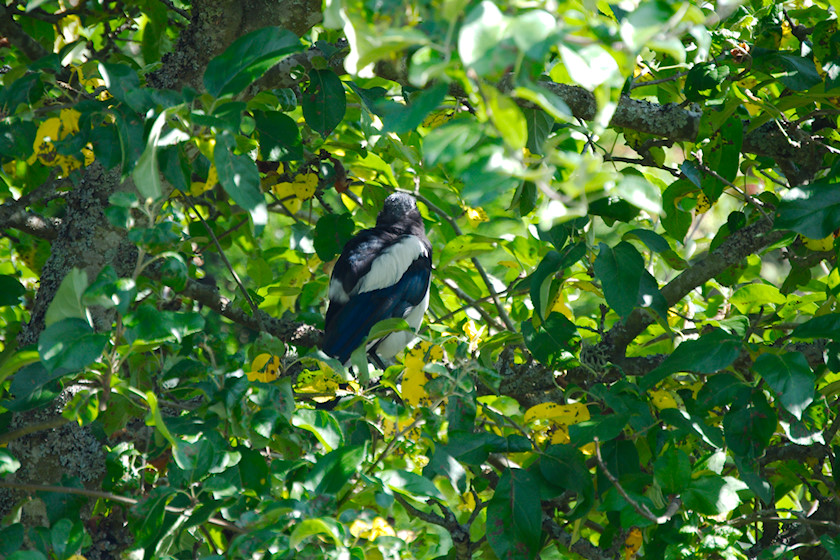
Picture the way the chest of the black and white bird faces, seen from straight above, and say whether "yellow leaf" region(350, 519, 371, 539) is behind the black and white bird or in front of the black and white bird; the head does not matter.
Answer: behind

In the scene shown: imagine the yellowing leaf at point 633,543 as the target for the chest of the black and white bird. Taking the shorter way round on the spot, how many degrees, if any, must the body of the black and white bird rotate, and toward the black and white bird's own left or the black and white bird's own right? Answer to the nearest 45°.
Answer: approximately 135° to the black and white bird's own right

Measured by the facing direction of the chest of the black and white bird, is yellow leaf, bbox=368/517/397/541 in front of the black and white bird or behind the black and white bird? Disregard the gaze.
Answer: behind

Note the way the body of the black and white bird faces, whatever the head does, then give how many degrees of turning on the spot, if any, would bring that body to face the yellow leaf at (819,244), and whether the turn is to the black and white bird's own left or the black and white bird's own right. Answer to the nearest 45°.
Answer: approximately 90° to the black and white bird's own right

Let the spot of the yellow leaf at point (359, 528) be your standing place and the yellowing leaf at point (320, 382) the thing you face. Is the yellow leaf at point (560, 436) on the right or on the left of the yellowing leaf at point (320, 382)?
right

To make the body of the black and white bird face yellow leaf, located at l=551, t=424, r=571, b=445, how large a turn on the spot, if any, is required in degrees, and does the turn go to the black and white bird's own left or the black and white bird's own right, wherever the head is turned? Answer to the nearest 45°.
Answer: approximately 135° to the black and white bird's own right

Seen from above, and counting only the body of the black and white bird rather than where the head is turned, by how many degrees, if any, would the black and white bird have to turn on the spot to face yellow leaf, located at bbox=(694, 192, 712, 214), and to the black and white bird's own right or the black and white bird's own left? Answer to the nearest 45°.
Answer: approximately 90° to the black and white bird's own right

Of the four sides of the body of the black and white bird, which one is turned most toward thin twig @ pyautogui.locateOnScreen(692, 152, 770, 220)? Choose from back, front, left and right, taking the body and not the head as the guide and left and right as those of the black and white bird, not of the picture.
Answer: right

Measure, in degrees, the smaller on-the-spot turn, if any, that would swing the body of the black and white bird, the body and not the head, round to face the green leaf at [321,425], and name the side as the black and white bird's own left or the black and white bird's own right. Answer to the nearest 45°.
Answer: approximately 135° to the black and white bird's own right

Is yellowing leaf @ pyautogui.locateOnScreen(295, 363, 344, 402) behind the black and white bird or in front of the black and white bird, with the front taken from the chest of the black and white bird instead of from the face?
behind

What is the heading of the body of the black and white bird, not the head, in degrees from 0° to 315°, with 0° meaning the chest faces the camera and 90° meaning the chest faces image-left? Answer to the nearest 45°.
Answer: approximately 225°
